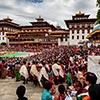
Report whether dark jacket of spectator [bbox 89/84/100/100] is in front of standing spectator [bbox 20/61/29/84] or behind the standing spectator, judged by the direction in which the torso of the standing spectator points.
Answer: behind

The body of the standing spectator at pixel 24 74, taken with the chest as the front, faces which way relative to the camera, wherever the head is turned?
away from the camera
